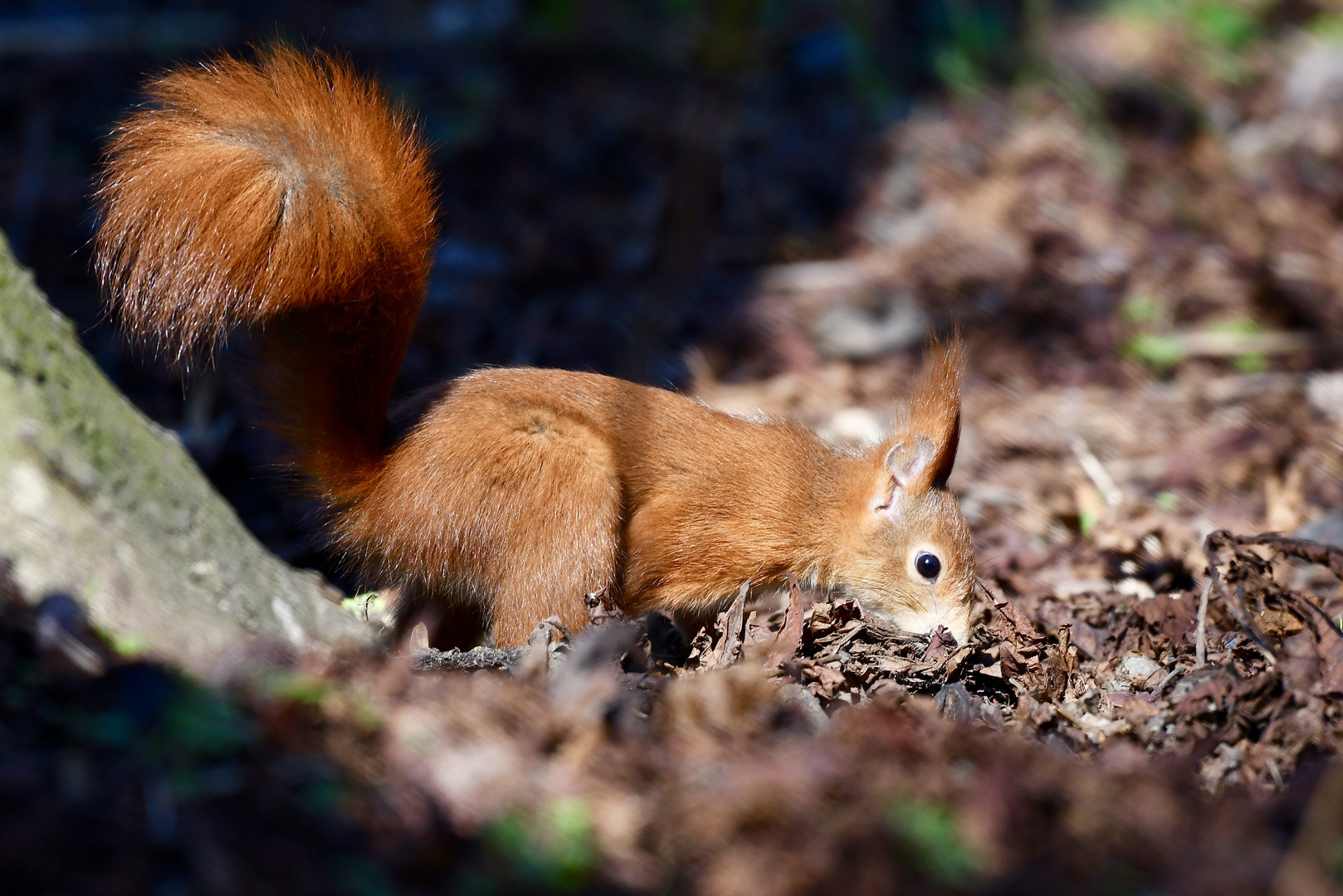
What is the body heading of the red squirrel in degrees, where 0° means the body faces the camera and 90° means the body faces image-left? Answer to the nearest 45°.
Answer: approximately 270°

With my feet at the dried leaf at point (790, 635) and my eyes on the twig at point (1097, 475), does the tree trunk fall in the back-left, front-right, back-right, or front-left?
back-left

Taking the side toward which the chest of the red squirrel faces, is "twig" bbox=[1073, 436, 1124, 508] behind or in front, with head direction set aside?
in front

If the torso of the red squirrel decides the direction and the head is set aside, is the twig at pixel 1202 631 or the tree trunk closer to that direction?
the twig

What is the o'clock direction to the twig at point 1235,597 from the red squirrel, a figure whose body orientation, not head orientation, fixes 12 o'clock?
The twig is roughly at 1 o'clock from the red squirrel.

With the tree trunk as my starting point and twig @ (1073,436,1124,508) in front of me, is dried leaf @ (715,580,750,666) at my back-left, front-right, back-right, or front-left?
front-right

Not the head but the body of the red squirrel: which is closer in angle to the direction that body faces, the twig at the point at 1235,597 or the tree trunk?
the twig

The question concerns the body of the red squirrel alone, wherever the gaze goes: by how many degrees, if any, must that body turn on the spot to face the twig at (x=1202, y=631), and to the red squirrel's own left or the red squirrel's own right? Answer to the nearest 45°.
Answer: approximately 45° to the red squirrel's own right
